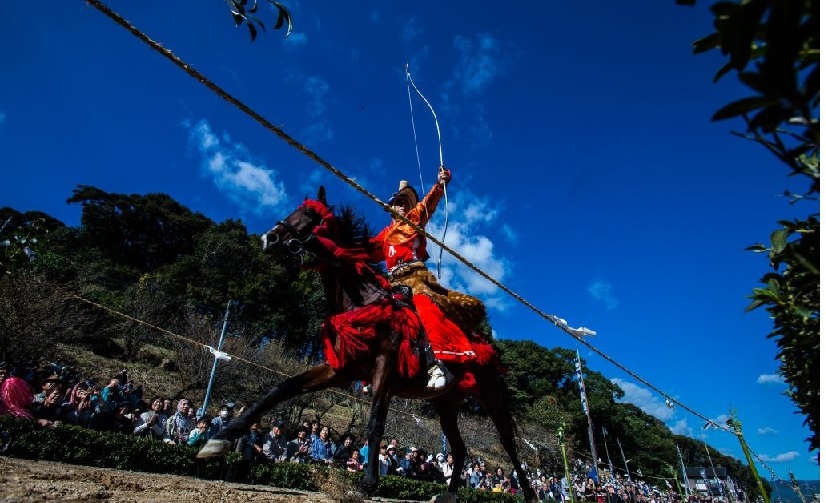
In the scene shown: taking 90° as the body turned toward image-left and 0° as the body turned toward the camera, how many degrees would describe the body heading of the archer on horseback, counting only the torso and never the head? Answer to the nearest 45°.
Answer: approximately 45°

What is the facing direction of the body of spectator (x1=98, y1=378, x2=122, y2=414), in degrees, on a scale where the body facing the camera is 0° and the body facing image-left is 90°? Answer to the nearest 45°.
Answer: approximately 315°

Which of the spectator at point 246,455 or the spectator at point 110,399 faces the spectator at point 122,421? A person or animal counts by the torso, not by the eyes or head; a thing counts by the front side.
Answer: the spectator at point 110,399

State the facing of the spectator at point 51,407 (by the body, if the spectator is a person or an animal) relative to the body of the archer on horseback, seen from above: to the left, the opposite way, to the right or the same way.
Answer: to the left

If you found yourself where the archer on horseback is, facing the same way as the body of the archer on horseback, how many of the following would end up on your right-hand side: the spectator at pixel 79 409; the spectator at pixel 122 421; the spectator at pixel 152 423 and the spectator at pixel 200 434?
4

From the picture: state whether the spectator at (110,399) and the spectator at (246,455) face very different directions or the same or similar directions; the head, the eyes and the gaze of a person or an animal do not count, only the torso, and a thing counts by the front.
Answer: same or similar directions

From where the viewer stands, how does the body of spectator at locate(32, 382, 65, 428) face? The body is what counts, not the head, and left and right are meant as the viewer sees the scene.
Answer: facing the viewer

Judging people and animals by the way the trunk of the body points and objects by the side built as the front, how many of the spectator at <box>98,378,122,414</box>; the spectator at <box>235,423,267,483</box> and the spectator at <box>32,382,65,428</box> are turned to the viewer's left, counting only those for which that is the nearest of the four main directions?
0

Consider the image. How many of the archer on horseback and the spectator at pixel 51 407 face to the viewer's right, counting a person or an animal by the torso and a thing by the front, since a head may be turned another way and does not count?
0

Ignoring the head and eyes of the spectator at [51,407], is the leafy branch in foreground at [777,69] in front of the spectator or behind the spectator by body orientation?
in front

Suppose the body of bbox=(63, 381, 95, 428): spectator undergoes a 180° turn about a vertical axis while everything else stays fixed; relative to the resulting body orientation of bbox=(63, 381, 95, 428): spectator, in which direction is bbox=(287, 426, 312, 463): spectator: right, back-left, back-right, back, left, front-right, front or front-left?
back-right

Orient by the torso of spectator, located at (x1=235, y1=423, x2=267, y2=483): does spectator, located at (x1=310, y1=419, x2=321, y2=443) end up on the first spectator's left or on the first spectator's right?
on the first spectator's left

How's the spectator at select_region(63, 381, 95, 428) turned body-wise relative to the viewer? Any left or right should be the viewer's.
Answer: facing the viewer and to the right of the viewer

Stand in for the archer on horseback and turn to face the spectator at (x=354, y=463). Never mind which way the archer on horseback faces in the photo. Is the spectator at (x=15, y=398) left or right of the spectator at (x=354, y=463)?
left
